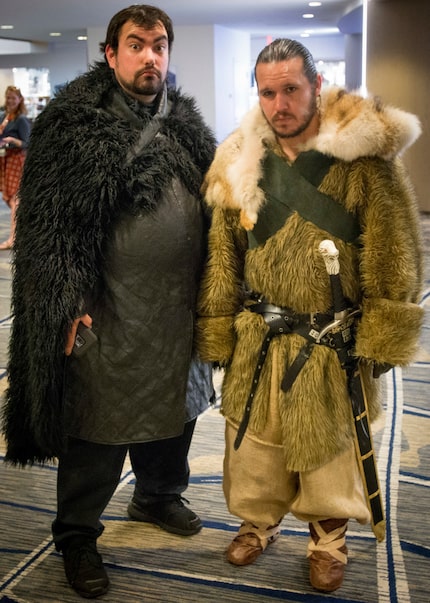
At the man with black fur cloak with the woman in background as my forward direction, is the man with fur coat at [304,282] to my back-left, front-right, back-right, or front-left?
back-right

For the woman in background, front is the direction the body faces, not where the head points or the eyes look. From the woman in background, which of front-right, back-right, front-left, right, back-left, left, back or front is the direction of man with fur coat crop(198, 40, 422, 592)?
front-left

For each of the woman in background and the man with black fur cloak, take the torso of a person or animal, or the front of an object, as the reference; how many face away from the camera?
0

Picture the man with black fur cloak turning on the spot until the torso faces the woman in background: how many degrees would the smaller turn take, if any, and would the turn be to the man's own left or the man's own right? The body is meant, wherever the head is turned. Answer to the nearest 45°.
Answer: approximately 135° to the man's own left

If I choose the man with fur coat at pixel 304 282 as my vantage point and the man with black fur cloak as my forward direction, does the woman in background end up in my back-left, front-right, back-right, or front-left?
front-right

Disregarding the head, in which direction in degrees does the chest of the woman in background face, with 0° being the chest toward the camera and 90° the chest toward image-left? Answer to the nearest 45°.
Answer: approximately 45°

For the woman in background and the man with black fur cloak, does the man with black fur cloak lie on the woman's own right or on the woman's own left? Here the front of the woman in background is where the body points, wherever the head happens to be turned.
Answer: on the woman's own left

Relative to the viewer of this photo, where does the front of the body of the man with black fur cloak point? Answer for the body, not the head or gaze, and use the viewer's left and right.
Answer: facing the viewer and to the right of the viewer
